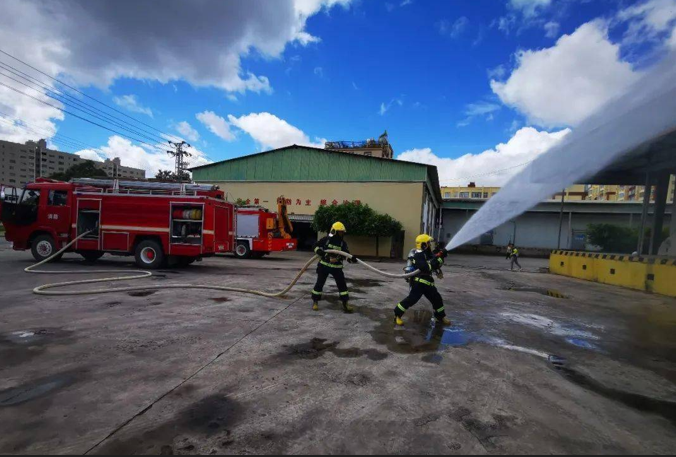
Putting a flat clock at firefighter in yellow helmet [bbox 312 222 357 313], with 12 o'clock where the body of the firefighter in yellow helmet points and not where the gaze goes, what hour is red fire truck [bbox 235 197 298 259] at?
The red fire truck is roughly at 7 o'clock from the firefighter in yellow helmet.

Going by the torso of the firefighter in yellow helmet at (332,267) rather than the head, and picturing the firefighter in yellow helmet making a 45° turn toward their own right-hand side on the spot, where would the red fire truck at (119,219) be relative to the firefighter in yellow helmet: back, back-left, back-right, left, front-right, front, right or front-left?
back-right

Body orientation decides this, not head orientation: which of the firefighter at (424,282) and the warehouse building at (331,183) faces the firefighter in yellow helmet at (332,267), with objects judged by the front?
the warehouse building

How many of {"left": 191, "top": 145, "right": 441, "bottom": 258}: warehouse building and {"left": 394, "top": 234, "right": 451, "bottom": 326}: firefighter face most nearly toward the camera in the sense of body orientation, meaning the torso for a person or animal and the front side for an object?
1

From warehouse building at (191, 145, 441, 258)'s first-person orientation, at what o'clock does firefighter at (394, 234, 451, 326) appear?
The firefighter is roughly at 12 o'clock from the warehouse building.

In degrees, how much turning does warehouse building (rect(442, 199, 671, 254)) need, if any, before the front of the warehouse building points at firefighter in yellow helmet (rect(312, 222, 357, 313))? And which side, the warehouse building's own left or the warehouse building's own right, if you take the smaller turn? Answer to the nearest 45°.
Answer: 0° — it already faces them

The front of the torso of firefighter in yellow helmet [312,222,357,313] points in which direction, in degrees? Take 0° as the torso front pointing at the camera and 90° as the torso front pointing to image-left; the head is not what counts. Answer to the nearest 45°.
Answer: approximately 315°

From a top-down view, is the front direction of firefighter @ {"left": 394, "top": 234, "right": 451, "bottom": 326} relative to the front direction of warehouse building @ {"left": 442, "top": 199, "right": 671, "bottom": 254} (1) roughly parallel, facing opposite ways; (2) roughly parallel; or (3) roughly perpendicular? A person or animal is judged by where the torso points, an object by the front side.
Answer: roughly perpendicular

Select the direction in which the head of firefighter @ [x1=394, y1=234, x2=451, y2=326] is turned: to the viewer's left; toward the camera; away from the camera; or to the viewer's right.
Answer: to the viewer's right

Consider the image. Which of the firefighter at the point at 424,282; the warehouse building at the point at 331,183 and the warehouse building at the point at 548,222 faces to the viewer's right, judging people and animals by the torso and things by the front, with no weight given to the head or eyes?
the firefighter

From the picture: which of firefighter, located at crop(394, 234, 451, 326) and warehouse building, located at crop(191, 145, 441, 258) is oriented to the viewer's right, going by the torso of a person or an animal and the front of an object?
the firefighter

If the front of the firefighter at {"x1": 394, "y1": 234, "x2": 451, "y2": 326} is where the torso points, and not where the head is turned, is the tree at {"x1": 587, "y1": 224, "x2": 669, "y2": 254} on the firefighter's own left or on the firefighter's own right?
on the firefighter's own left

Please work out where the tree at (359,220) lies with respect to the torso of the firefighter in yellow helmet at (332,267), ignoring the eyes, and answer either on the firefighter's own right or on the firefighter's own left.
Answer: on the firefighter's own left

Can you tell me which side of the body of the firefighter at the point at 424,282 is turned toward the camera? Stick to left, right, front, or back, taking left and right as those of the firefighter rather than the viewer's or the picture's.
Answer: right
